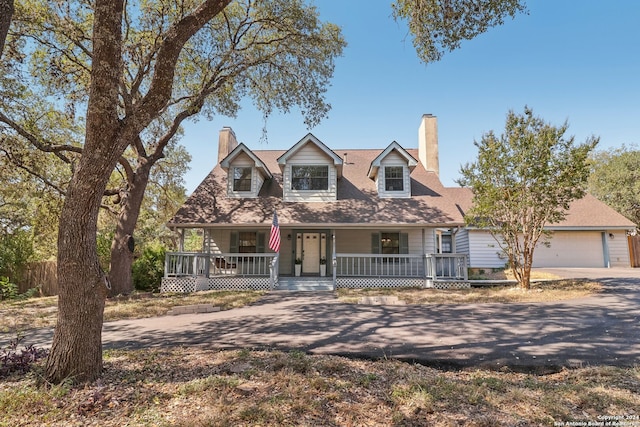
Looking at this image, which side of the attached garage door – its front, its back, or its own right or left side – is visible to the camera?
front

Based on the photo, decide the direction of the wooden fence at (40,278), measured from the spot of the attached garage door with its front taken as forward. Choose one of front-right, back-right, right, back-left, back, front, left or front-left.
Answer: front-right

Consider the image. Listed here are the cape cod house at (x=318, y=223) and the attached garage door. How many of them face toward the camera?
2

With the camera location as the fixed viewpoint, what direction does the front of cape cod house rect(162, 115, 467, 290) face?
facing the viewer

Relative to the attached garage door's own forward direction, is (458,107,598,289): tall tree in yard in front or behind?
in front

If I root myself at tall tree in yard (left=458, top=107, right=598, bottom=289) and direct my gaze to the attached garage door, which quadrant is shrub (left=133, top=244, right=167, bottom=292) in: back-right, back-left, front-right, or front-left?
back-left

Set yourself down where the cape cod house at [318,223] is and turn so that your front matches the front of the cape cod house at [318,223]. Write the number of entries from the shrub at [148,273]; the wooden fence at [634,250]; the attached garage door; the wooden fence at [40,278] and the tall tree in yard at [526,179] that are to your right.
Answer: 2

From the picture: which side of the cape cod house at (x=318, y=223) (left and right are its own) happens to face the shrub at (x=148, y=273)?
right

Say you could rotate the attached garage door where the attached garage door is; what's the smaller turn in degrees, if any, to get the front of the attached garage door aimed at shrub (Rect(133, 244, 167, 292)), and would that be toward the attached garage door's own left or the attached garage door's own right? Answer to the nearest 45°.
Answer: approximately 45° to the attached garage door's own right

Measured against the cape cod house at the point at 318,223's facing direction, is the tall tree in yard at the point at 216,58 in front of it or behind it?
in front

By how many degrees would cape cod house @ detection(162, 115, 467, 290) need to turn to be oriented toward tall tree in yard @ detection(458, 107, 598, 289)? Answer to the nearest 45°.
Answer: approximately 45° to its left

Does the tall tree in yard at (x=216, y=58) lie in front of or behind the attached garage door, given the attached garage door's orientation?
in front

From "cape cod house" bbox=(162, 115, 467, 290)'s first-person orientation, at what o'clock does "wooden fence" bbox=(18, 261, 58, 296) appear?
The wooden fence is roughly at 3 o'clock from the cape cod house.
